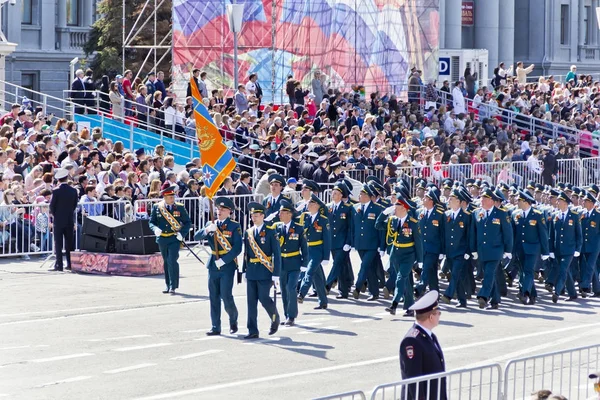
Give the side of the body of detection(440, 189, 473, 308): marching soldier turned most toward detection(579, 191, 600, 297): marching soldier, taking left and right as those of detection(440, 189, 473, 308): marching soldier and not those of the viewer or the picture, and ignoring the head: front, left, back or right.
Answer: back

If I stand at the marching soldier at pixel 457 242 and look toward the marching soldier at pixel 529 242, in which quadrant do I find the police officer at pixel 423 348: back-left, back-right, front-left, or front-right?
back-right

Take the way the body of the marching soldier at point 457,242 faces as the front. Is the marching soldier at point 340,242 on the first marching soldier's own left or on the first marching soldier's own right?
on the first marching soldier's own right

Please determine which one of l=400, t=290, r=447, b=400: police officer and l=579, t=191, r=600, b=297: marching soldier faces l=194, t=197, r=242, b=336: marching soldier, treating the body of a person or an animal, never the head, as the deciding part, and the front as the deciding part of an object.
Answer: l=579, t=191, r=600, b=297: marching soldier

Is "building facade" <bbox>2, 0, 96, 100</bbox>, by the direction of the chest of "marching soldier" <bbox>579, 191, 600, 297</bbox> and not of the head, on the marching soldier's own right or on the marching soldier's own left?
on the marching soldier's own right

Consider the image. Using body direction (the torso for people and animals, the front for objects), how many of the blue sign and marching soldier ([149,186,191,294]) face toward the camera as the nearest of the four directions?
2

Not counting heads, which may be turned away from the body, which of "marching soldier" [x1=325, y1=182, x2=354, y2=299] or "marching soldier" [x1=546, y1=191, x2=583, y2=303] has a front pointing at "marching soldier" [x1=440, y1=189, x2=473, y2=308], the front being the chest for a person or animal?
"marching soldier" [x1=546, y1=191, x2=583, y2=303]

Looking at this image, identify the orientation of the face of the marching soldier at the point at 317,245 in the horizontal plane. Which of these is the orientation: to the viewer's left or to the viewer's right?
to the viewer's left

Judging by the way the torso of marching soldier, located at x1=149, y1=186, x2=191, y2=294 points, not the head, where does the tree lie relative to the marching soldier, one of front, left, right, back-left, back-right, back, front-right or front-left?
back
